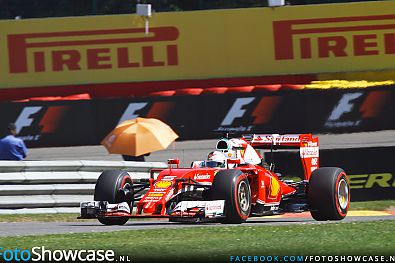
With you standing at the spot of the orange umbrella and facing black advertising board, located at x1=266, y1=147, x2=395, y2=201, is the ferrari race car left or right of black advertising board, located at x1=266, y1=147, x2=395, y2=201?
right

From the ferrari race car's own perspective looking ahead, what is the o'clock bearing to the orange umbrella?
The orange umbrella is roughly at 4 o'clock from the ferrari race car.

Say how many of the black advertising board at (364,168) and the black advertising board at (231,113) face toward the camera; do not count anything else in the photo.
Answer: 2

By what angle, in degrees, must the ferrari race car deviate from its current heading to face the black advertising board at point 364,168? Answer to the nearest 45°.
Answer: approximately 180°

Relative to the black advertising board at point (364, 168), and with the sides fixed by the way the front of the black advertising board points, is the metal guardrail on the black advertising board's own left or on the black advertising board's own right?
on the black advertising board's own right

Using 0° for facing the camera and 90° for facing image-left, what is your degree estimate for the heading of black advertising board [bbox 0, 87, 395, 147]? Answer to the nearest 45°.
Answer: approximately 0°
